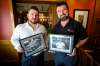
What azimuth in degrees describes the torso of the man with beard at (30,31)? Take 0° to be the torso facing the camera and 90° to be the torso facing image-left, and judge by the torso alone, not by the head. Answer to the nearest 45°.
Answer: approximately 0°

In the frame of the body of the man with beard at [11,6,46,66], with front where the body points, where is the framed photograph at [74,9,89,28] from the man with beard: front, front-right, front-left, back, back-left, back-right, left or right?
back-left
